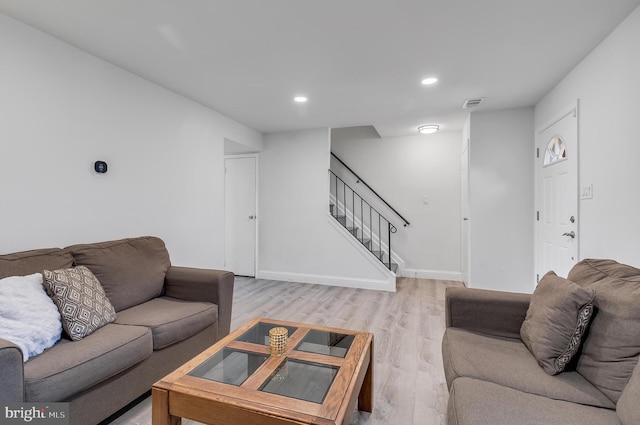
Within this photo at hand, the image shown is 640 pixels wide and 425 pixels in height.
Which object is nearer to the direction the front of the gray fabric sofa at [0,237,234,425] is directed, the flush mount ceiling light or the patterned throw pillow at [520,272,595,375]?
the patterned throw pillow

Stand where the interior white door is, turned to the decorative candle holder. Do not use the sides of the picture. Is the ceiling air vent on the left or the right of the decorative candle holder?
left

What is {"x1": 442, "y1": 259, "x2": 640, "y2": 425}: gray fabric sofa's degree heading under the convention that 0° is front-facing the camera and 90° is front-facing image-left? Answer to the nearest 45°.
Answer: approximately 90°

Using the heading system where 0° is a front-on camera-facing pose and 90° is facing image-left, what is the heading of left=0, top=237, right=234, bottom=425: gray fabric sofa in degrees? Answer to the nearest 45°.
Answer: approximately 315°

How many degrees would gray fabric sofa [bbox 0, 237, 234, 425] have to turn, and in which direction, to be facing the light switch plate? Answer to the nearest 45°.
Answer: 0° — it already faces it

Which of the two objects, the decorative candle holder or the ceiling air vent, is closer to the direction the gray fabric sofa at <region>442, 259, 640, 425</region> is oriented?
the decorative candle holder

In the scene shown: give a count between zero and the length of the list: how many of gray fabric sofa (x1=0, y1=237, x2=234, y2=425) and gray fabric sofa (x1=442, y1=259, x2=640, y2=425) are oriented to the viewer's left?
1

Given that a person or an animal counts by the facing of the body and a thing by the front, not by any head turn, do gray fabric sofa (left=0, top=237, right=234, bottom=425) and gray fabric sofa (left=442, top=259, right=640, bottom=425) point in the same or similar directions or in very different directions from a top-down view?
very different directions
